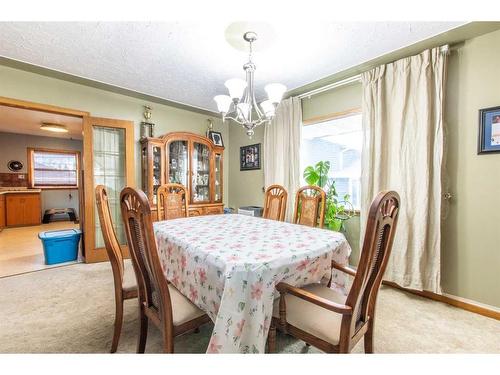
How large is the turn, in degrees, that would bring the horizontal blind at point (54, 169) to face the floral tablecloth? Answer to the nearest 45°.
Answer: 0° — it already faces it

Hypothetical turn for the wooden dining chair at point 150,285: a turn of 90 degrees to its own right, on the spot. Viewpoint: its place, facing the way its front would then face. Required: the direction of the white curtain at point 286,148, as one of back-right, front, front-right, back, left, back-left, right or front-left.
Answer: left

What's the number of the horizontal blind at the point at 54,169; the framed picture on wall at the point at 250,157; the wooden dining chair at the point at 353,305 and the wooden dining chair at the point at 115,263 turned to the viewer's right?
1

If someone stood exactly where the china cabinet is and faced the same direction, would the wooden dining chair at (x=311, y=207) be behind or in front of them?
in front

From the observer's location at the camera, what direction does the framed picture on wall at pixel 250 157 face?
facing the viewer and to the left of the viewer

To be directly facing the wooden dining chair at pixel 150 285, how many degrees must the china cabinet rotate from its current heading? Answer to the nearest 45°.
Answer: approximately 45° to its right

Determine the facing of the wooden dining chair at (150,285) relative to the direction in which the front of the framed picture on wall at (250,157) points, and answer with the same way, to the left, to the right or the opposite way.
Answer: the opposite way

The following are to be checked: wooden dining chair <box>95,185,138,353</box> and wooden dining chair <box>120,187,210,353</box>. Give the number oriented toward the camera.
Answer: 0

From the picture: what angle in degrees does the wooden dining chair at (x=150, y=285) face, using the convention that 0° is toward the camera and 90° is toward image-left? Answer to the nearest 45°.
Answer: approximately 225°

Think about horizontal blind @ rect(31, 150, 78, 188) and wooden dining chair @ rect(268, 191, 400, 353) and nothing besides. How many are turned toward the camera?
1

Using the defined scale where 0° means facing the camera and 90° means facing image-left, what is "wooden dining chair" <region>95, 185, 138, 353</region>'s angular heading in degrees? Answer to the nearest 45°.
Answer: approximately 270°

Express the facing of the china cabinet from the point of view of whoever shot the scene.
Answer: facing the viewer and to the right of the viewer

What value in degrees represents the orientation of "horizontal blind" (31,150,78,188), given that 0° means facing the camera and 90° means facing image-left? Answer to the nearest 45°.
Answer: approximately 0°
